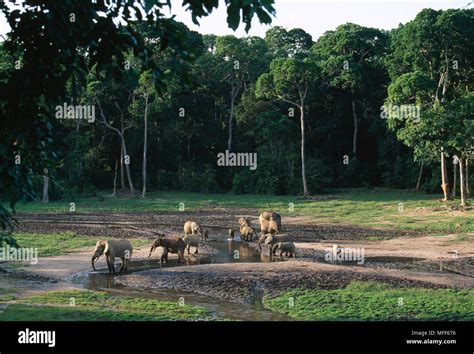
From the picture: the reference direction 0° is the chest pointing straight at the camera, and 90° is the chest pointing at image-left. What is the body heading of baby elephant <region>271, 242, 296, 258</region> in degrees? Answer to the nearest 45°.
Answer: approximately 90°

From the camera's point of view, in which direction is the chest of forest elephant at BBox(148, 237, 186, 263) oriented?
to the viewer's left

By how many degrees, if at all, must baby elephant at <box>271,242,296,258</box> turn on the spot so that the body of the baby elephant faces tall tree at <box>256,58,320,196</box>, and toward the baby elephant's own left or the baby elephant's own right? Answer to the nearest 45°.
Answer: approximately 90° to the baby elephant's own right

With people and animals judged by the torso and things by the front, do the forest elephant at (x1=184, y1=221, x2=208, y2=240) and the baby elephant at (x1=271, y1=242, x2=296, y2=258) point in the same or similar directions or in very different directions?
very different directions

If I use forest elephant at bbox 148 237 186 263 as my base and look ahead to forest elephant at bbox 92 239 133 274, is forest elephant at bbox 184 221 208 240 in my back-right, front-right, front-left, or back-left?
back-right
